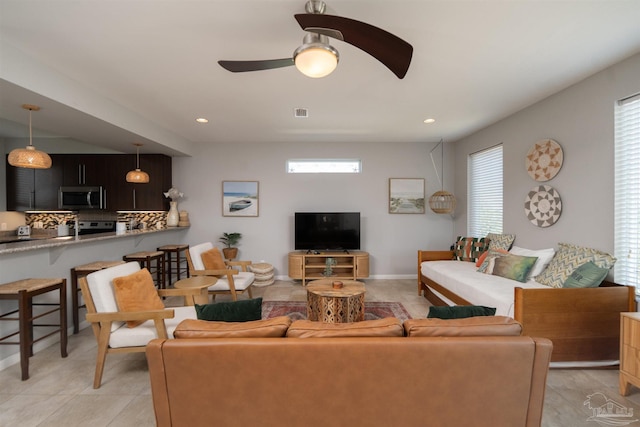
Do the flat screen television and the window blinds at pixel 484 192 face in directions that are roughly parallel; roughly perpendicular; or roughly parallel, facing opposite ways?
roughly perpendicular

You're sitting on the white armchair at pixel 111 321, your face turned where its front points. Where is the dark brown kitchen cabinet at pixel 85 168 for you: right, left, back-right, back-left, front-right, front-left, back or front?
back-left

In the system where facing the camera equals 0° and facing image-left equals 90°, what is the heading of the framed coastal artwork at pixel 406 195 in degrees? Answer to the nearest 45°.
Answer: approximately 0°

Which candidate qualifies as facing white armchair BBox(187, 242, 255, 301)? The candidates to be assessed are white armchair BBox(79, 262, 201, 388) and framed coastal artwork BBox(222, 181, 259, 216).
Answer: the framed coastal artwork

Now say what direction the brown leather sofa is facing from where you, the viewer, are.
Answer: facing away from the viewer

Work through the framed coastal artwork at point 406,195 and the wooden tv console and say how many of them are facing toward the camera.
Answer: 2

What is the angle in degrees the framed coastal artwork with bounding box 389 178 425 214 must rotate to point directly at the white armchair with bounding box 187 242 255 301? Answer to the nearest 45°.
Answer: approximately 45° to its right

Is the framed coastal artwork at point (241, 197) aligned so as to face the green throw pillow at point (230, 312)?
yes

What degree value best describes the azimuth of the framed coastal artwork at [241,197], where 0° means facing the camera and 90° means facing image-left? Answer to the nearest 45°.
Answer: approximately 0°
